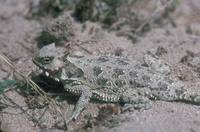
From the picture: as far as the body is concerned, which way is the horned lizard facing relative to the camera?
to the viewer's left
